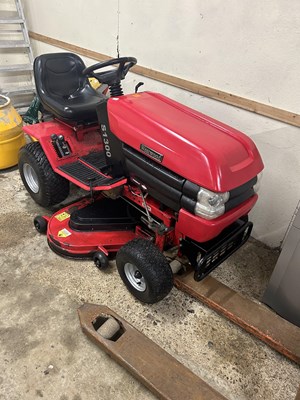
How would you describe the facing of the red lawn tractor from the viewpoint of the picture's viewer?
facing the viewer and to the right of the viewer

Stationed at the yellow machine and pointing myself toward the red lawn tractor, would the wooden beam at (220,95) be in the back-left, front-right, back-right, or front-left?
front-left

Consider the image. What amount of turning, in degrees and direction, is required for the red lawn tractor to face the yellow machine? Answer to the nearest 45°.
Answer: approximately 180°

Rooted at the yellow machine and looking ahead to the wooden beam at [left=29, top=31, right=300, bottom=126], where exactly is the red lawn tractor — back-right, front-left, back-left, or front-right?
front-right

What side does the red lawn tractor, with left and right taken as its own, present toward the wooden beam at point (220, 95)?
left
